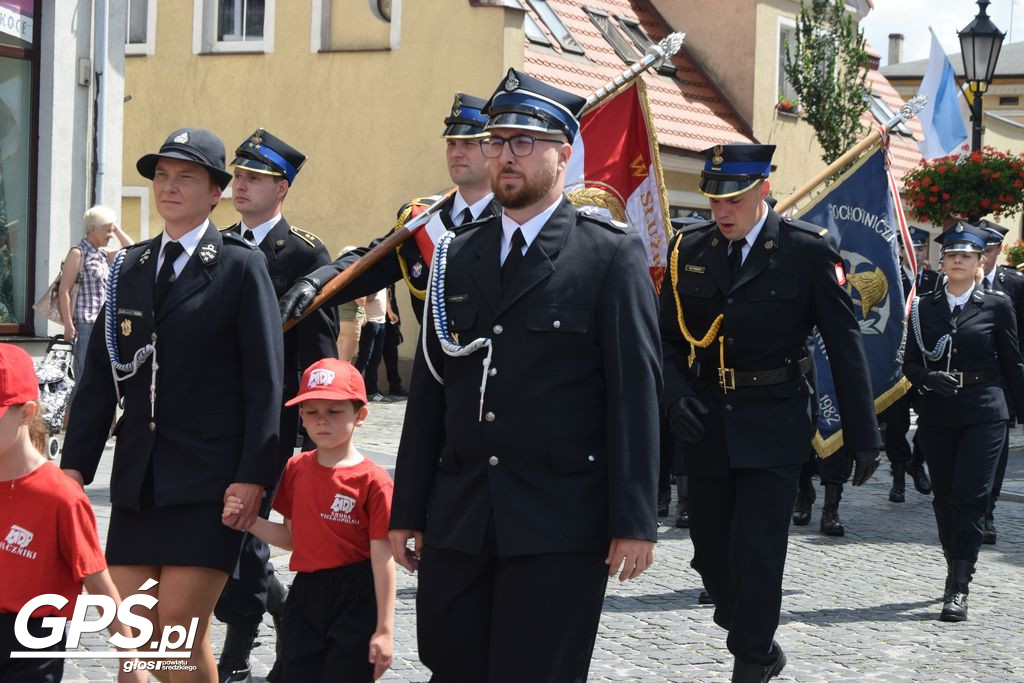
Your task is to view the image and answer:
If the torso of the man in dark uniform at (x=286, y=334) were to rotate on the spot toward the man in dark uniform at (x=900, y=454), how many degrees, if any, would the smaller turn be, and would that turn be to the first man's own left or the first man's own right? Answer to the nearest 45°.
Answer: approximately 180°

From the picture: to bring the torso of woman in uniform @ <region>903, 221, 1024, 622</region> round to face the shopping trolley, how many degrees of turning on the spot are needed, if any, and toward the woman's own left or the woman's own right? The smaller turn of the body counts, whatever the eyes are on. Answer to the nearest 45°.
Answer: approximately 90° to the woman's own right

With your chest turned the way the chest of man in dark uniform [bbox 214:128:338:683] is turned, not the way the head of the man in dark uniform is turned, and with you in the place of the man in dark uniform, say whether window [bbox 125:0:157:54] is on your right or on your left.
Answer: on your right

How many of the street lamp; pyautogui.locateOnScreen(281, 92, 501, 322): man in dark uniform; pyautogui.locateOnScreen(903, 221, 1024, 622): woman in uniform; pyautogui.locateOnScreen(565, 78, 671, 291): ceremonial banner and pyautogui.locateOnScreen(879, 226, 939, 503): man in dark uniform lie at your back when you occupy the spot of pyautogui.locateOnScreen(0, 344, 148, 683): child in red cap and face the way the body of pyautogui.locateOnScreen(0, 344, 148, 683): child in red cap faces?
5

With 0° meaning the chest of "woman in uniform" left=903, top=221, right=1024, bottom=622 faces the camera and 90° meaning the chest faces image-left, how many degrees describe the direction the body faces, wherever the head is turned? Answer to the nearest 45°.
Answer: approximately 0°

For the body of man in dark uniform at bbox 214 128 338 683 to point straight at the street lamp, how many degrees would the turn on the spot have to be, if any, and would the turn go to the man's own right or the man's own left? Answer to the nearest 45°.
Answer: approximately 180°

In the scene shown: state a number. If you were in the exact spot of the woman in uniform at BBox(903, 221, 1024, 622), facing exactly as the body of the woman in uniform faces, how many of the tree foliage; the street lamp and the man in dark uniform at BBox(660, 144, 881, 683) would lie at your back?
2

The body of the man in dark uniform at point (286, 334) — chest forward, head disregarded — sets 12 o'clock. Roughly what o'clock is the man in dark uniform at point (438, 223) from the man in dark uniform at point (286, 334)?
the man in dark uniform at point (438, 223) is roughly at 8 o'clock from the man in dark uniform at point (286, 334).

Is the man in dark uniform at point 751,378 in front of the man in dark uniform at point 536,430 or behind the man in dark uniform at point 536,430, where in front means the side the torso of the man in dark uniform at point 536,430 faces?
behind
